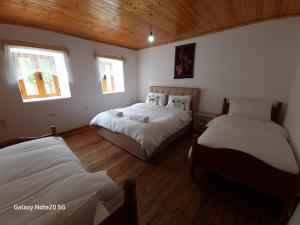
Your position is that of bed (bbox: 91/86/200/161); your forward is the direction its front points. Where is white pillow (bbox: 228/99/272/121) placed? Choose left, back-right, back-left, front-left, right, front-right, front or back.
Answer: back-left

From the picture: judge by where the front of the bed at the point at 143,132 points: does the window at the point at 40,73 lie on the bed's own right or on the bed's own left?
on the bed's own right

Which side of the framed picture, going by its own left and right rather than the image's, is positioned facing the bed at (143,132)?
front

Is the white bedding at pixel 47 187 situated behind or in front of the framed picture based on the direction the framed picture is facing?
in front

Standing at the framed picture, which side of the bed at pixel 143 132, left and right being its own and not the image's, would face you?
back

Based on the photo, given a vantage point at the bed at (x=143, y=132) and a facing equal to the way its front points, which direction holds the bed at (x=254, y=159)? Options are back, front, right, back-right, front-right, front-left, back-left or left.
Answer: left

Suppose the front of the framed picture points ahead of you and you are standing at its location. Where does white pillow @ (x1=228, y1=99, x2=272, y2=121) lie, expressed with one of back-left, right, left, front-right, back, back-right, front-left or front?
left

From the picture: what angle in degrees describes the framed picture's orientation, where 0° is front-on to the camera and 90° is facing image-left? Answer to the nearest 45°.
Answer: approximately 45°

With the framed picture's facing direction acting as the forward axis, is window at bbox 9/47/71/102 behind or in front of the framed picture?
in front

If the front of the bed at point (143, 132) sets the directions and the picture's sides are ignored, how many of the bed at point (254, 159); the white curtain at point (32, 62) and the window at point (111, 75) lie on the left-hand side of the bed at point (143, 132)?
1

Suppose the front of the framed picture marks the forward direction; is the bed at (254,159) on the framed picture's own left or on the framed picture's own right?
on the framed picture's own left

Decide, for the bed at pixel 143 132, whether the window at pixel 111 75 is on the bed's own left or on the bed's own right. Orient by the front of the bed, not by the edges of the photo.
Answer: on the bed's own right
